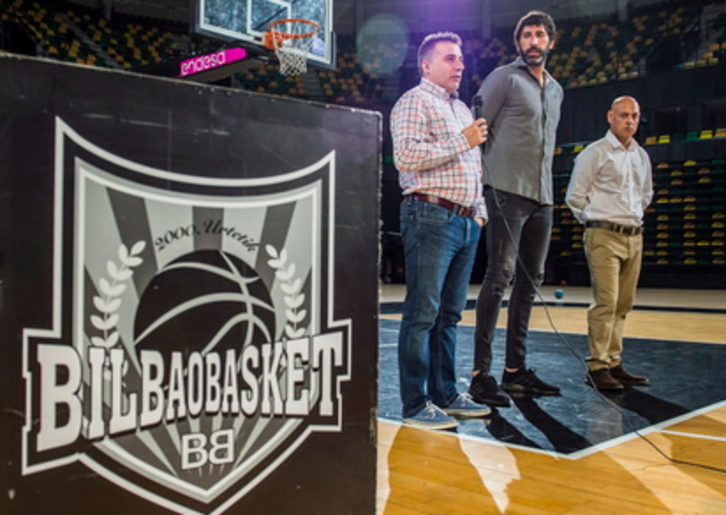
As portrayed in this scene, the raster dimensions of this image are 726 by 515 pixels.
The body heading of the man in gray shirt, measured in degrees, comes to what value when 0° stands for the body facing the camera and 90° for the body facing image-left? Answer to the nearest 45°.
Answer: approximately 315°

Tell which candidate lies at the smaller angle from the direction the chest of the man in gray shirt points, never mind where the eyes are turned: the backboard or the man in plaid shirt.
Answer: the man in plaid shirt

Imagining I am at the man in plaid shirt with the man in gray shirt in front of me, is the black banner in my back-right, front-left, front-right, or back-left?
back-right

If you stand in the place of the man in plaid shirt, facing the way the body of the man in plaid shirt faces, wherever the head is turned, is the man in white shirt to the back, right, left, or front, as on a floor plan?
left

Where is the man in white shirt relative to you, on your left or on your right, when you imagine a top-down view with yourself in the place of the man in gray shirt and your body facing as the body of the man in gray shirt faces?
on your left
